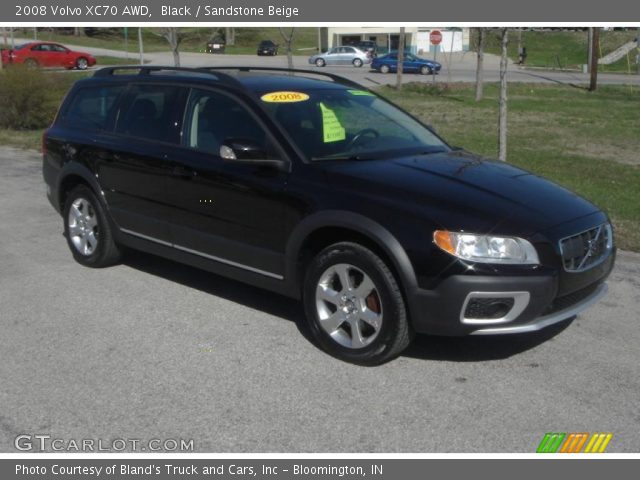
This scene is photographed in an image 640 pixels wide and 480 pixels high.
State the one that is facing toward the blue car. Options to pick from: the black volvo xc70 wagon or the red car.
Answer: the red car

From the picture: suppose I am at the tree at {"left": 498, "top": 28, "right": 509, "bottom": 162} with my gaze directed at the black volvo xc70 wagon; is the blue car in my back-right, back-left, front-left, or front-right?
back-right

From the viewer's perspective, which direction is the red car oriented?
to the viewer's right

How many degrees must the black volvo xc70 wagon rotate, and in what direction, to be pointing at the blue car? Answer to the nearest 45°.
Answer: approximately 135° to its left

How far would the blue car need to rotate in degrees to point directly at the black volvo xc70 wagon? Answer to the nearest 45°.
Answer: approximately 90° to its right

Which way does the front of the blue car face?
to the viewer's right

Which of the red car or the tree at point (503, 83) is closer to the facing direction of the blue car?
the tree

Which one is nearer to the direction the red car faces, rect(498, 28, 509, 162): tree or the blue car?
the blue car
